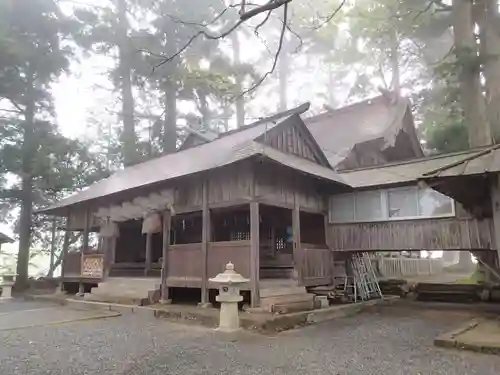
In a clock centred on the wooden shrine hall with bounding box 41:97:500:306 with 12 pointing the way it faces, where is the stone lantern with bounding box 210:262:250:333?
The stone lantern is roughly at 11 o'clock from the wooden shrine hall.

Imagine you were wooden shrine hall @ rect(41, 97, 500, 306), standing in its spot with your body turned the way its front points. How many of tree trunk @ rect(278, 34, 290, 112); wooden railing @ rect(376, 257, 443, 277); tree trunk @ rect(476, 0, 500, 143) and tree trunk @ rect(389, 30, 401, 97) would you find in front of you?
0

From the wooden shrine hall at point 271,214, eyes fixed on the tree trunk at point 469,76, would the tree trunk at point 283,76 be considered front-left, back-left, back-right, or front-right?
front-left

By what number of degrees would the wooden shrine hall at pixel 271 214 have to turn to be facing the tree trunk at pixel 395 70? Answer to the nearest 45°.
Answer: approximately 180°

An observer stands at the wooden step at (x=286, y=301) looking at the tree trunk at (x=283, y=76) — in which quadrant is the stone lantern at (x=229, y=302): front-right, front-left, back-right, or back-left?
back-left

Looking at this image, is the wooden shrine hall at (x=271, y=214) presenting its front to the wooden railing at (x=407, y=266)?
no

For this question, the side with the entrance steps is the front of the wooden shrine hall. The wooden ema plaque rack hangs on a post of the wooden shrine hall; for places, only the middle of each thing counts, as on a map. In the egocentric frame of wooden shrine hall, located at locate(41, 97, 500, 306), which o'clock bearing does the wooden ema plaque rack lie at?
The wooden ema plaque rack is roughly at 2 o'clock from the wooden shrine hall.

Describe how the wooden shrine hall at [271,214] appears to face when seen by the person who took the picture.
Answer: facing the viewer and to the left of the viewer

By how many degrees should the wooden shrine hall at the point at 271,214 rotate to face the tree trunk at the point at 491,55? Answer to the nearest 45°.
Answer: approximately 135° to its left

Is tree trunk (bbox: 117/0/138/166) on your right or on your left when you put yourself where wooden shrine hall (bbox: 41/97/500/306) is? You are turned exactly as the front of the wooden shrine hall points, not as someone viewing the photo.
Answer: on your right

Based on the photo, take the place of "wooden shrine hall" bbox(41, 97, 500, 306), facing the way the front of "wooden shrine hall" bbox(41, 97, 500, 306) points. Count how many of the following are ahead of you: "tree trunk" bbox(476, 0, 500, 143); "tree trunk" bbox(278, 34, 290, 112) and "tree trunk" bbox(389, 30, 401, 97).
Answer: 0

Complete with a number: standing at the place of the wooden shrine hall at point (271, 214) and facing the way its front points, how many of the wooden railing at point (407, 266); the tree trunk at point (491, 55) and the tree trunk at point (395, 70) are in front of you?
0

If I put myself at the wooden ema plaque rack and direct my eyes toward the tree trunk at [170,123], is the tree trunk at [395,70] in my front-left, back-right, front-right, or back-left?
front-right
